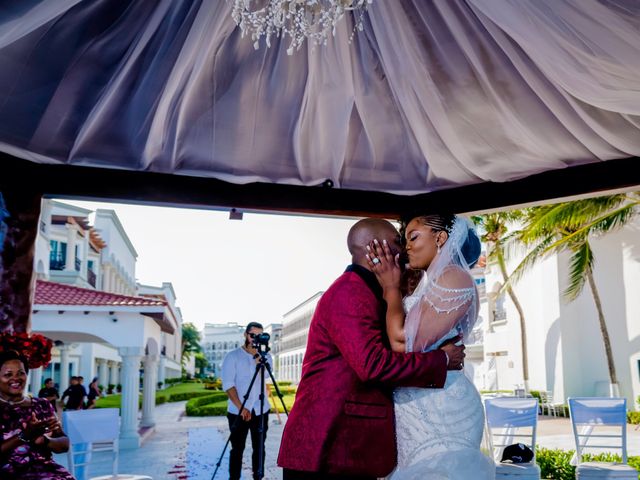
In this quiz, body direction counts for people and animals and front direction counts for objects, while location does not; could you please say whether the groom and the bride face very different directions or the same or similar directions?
very different directions

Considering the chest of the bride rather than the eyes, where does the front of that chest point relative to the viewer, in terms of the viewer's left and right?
facing to the left of the viewer

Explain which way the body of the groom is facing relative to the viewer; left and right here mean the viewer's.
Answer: facing to the right of the viewer

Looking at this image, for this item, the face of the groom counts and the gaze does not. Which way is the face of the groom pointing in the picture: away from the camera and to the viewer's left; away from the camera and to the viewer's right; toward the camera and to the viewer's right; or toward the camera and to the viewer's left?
away from the camera and to the viewer's right

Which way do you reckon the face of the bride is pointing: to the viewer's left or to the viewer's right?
to the viewer's left

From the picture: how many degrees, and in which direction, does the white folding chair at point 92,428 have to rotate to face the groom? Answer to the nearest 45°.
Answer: approximately 45° to its right

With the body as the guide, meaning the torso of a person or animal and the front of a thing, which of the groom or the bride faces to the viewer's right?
the groom

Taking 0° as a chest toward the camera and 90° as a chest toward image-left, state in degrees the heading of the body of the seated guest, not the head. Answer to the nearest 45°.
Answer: approximately 315°

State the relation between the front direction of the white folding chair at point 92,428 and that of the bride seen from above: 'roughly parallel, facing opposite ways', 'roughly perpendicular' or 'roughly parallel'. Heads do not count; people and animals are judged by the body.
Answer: roughly parallel, facing opposite ways

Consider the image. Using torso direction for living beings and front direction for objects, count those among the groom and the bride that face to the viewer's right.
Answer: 1
